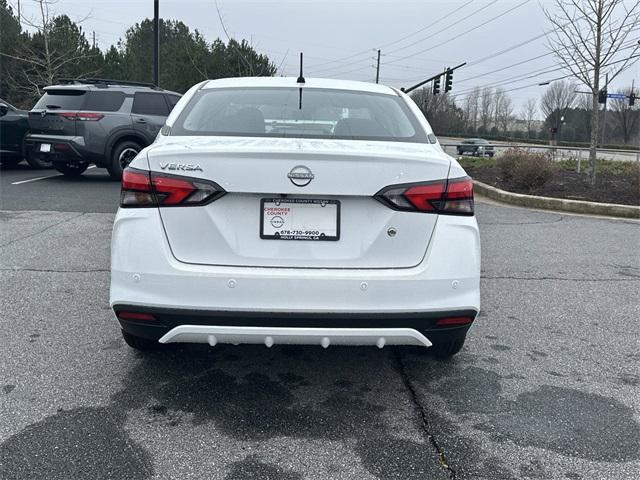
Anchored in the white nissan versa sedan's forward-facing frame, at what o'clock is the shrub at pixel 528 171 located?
The shrub is roughly at 1 o'clock from the white nissan versa sedan.

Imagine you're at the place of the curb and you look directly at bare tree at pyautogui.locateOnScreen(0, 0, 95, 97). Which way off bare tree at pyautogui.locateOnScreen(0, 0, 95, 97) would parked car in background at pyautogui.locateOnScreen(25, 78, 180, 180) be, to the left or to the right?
left

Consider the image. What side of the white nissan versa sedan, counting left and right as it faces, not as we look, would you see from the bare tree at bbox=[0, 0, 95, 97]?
front

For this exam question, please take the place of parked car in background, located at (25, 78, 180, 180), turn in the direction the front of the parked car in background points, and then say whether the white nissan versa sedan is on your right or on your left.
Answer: on your right

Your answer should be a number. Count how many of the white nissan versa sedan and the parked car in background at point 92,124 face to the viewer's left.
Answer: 0

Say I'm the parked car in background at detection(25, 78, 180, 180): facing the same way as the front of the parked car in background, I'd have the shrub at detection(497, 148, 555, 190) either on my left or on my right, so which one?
on my right

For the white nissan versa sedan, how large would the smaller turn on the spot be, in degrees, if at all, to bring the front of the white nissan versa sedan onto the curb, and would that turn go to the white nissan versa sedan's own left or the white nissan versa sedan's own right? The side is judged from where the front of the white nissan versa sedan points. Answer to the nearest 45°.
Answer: approximately 45° to the white nissan versa sedan's own right

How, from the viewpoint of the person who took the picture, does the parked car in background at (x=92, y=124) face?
facing away from the viewer and to the right of the viewer

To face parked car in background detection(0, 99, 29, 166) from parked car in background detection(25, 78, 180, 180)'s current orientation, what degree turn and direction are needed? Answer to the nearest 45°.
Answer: approximately 90° to its left

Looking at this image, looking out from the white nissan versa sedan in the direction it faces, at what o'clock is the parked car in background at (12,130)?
The parked car in background is roughly at 11 o'clock from the white nissan versa sedan.

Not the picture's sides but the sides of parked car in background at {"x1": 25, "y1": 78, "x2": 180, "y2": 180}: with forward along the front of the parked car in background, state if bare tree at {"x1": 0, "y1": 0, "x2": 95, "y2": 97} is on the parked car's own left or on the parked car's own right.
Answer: on the parked car's own left

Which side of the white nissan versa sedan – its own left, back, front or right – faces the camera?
back
